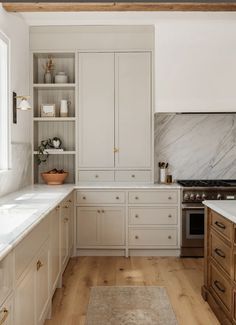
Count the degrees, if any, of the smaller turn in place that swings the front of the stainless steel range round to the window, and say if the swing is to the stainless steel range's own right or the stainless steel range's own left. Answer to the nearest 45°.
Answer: approximately 45° to the stainless steel range's own right

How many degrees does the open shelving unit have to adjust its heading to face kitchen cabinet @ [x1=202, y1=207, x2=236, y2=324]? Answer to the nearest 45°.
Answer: approximately 45° to its left

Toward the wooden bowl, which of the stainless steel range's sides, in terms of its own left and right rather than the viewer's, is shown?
right

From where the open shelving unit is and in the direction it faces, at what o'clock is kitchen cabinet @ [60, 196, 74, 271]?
The kitchen cabinet is roughly at 12 o'clock from the open shelving unit.

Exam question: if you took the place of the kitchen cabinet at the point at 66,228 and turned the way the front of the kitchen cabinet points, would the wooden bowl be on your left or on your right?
on your left

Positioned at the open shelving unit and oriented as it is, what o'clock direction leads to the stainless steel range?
The stainless steel range is roughly at 10 o'clock from the open shelving unit.

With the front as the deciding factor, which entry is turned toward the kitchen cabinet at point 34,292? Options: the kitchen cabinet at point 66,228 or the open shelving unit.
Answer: the open shelving unit

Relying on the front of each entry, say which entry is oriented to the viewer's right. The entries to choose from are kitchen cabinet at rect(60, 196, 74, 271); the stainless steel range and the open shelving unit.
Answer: the kitchen cabinet

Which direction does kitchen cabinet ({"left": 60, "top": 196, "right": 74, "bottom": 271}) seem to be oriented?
to the viewer's right
